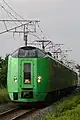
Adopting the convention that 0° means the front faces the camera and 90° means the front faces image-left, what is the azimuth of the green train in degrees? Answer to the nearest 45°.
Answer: approximately 45°
